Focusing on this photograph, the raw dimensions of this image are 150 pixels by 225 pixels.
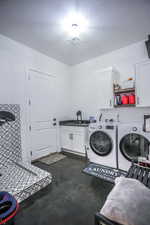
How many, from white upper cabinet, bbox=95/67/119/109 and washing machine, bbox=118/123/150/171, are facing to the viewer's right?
0

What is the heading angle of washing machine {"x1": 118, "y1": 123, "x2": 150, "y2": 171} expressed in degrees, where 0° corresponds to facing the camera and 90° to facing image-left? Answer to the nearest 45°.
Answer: approximately 0°

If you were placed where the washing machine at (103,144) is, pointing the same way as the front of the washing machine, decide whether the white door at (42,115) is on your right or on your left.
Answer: on your right

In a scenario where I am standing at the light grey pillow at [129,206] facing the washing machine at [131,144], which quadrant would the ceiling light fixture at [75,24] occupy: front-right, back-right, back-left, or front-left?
front-left

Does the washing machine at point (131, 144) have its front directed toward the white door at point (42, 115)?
no

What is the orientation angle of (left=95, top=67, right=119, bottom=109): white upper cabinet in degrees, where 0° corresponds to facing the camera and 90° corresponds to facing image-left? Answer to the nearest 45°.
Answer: approximately 45°

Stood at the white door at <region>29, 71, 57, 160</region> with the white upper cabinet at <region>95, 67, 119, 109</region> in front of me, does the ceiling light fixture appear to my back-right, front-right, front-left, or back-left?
front-right

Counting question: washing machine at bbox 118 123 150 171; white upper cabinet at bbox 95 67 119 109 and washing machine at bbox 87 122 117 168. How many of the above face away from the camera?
0

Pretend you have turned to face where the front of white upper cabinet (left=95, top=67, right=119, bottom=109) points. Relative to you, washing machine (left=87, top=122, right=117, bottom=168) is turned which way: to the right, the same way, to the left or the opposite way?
the same way

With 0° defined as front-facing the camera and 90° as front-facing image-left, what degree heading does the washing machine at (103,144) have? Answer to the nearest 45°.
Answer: approximately 45°

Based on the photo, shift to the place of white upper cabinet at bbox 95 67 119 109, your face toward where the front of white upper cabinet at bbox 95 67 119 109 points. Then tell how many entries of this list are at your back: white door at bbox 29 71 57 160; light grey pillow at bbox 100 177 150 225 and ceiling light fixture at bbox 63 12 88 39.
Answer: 0
